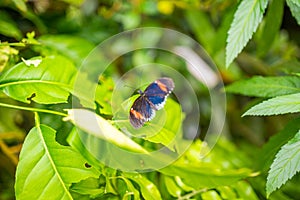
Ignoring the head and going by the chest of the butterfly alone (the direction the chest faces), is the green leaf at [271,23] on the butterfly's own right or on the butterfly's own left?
on the butterfly's own right
